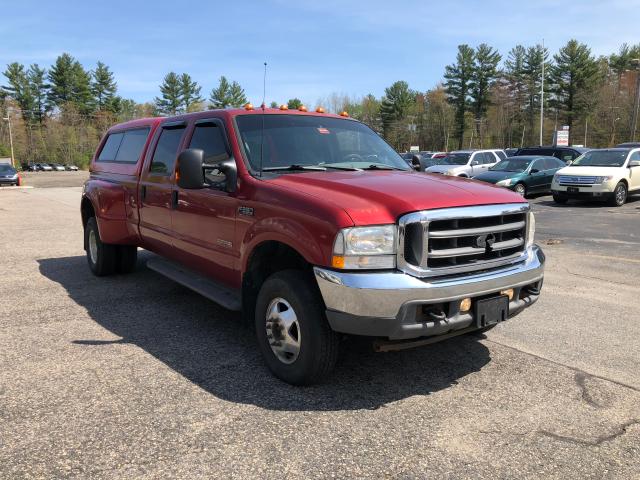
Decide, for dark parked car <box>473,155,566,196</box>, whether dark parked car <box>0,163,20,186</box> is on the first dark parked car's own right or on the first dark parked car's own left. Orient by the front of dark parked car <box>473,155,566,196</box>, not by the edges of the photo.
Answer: on the first dark parked car's own right

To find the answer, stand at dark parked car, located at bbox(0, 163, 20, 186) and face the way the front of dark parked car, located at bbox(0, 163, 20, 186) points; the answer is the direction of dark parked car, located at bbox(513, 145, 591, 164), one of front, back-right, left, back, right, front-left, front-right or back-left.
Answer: front

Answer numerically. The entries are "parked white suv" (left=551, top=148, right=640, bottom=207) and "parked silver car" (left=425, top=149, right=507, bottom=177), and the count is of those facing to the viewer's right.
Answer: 0

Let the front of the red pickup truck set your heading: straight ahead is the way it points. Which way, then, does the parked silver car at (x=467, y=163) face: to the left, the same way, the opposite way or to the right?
to the right

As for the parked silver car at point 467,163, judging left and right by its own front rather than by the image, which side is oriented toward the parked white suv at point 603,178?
left

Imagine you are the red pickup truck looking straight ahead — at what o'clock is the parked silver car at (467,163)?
The parked silver car is roughly at 8 o'clock from the red pickup truck.

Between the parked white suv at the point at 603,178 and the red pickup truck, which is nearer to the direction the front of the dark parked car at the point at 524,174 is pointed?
the red pickup truck

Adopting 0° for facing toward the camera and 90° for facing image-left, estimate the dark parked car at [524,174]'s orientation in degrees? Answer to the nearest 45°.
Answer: approximately 45°

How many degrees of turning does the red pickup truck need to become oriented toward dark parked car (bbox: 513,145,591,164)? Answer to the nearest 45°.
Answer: approximately 90° to its left

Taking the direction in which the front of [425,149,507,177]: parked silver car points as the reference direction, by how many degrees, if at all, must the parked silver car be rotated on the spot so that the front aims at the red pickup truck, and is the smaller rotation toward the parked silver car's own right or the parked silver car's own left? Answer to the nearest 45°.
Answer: approximately 45° to the parked silver car's own left

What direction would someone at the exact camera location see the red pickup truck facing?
facing the viewer and to the right of the viewer

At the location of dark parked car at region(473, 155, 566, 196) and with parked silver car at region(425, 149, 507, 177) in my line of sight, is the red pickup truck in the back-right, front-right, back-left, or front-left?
back-left

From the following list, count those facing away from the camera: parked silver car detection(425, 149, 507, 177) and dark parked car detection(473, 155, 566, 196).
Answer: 0

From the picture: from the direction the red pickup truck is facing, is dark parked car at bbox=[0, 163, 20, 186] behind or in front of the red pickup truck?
behind

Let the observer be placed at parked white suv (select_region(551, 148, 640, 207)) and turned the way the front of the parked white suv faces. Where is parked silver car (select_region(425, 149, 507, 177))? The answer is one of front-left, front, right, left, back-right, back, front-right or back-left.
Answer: right
